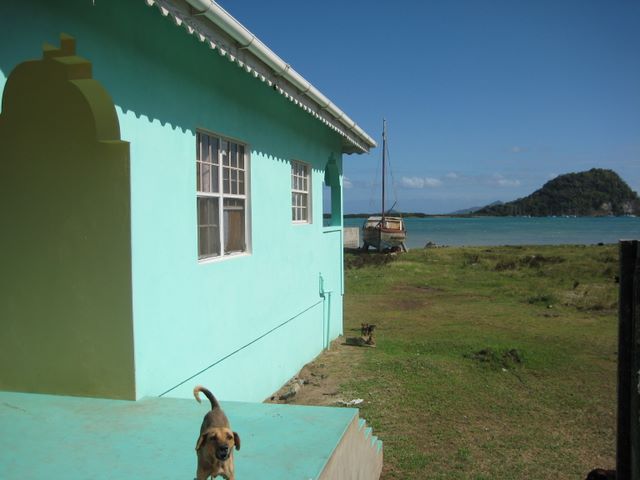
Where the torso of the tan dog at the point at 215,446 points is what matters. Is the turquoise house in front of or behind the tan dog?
behind

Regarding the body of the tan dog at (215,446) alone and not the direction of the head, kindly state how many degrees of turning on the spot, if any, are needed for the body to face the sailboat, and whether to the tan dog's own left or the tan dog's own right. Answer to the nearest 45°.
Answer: approximately 180°

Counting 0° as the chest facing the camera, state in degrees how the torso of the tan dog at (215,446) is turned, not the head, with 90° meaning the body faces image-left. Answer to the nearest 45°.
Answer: approximately 0°
